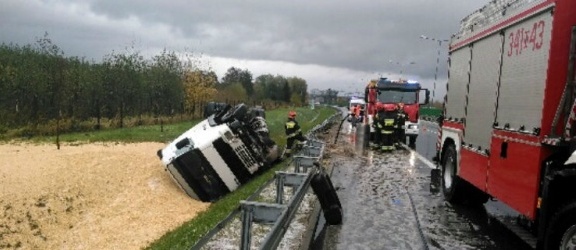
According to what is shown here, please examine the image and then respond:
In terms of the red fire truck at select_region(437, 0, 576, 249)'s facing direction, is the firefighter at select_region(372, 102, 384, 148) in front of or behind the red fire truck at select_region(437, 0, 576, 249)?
behind

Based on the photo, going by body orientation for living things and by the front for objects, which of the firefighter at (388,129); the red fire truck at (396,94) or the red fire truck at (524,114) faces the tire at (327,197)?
the red fire truck at (396,94)
